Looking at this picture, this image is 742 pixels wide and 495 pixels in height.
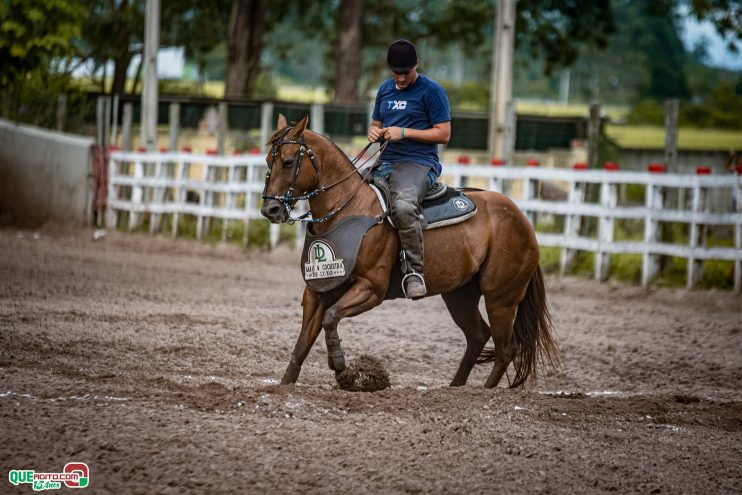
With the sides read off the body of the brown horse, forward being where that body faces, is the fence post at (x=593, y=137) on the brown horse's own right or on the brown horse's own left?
on the brown horse's own right

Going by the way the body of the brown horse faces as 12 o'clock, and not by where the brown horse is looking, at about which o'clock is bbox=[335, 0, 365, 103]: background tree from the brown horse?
The background tree is roughly at 3 o'clock from the brown horse.

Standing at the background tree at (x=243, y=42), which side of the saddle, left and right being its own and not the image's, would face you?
right

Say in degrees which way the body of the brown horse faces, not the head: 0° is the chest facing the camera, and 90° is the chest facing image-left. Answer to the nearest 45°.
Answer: approximately 90°

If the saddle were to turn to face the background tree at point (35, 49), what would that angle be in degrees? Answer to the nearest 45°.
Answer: approximately 45° to its right

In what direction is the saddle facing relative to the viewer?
to the viewer's left

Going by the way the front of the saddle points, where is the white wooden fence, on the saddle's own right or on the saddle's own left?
on the saddle's own right

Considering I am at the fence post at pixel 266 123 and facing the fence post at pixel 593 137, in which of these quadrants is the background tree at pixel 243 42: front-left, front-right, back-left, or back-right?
back-left

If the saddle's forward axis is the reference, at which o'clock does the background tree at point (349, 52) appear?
The background tree is roughly at 3 o'clock from the saddle.
